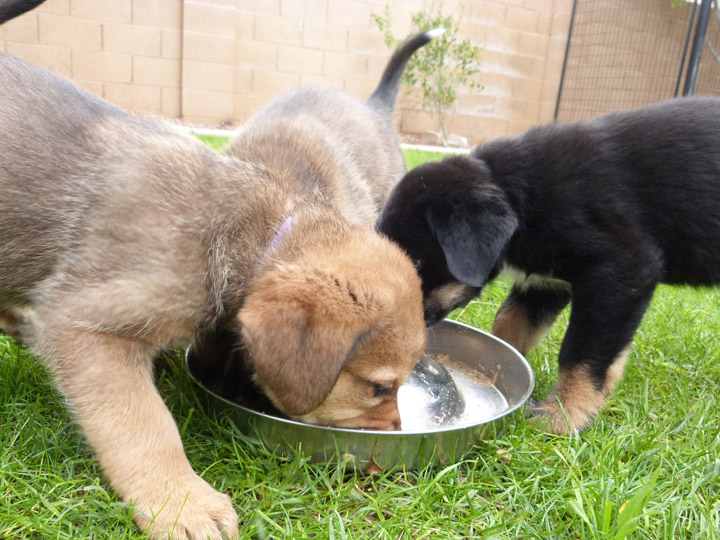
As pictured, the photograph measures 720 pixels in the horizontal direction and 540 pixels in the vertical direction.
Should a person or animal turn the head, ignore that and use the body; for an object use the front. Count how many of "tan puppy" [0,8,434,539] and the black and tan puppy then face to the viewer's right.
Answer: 1

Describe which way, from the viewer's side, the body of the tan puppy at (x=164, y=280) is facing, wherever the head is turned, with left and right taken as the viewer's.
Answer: facing to the right of the viewer

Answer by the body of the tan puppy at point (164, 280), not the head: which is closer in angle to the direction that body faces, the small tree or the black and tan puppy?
the black and tan puppy

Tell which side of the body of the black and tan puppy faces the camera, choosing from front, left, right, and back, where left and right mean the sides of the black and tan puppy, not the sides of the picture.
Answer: left

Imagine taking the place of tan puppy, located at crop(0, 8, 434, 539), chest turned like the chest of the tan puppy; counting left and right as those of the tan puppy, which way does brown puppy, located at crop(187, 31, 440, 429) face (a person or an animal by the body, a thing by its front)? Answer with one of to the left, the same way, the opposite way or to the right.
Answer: to the right

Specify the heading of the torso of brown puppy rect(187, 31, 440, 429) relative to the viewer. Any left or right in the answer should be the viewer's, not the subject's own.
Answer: facing the viewer

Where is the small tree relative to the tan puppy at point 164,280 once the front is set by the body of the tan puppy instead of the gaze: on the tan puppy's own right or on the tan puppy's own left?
on the tan puppy's own left

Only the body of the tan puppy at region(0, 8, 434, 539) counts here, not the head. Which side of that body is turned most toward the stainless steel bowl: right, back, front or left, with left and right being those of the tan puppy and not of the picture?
front

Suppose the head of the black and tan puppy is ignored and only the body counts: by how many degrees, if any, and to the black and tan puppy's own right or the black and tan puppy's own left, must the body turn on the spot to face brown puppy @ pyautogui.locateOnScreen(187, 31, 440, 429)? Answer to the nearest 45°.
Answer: approximately 45° to the black and tan puppy's own left

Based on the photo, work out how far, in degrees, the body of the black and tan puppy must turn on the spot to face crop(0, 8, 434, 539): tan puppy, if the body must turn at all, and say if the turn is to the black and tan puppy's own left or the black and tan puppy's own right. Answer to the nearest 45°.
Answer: approximately 45° to the black and tan puppy's own left
